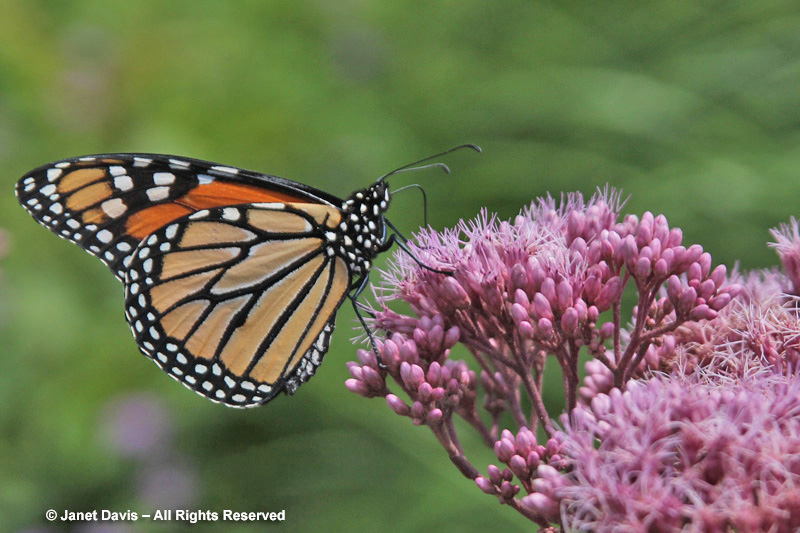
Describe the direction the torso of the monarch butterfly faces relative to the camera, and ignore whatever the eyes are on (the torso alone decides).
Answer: to the viewer's right

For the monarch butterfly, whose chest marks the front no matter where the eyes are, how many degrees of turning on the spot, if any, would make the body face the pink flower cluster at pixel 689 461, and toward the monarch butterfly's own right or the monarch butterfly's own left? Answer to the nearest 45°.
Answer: approximately 45° to the monarch butterfly's own right
